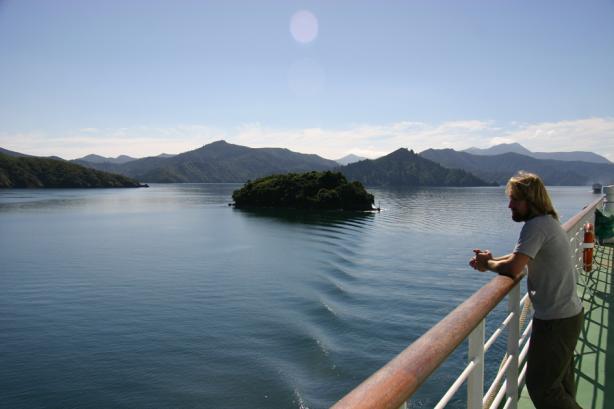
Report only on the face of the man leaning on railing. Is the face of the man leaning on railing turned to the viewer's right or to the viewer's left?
to the viewer's left

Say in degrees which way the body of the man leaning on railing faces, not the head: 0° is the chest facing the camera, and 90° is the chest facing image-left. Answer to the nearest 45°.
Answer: approximately 90°
